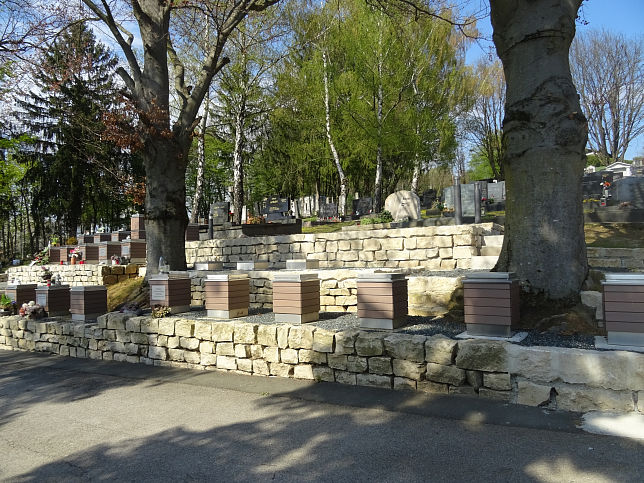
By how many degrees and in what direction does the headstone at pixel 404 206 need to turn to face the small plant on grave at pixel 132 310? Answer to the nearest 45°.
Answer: approximately 45° to its right

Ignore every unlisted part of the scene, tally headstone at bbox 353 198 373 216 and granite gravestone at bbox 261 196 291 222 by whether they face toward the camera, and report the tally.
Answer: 2

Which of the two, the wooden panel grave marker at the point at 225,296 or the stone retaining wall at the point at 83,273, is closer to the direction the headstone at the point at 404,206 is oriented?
the wooden panel grave marker

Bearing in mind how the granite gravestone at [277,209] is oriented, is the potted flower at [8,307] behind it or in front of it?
in front

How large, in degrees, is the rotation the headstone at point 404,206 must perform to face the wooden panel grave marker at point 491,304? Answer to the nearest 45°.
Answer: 0° — it already faces it

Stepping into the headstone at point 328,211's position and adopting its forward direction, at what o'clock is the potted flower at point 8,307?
The potted flower is roughly at 1 o'clock from the headstone.

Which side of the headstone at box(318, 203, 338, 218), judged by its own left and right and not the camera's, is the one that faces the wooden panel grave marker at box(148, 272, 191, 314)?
front

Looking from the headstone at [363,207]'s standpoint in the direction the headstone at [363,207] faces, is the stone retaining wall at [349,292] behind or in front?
in front
